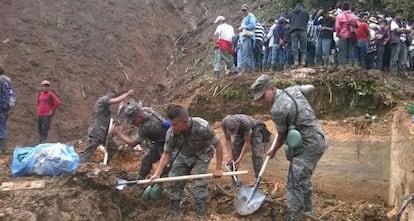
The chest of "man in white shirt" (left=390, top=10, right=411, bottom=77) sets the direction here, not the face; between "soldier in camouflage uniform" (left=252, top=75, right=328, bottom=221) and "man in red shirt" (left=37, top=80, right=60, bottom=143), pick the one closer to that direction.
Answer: the soldier in camouflage uniform

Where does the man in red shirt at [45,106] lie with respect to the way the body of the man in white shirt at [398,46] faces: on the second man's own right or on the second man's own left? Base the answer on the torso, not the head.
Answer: on the second man's own right

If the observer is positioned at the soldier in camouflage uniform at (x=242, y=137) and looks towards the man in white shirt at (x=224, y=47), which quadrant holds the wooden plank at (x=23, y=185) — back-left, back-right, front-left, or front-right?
back-left

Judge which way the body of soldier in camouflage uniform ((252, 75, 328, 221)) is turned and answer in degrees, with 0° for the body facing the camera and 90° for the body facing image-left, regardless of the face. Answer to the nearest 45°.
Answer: approximately 90°

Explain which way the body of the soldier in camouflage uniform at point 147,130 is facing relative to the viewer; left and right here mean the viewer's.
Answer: facing to the left of the viewer

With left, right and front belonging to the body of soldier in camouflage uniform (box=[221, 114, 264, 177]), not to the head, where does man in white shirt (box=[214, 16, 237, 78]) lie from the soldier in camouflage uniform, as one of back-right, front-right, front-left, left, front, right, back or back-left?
back-right

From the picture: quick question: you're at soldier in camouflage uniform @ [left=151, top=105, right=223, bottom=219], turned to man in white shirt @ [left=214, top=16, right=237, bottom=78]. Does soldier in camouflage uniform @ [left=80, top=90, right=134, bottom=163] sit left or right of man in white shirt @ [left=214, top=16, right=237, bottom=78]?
left

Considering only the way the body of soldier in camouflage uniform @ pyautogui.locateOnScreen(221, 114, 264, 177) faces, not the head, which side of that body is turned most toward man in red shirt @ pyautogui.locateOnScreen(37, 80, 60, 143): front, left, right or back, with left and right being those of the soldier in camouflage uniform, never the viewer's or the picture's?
right

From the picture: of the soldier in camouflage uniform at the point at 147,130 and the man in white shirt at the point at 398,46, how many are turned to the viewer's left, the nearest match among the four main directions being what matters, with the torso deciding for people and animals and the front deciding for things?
1

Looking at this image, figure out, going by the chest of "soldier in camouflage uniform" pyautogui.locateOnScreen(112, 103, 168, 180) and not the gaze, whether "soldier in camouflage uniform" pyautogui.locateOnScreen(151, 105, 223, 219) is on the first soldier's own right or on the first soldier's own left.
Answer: on the first soldier's own left

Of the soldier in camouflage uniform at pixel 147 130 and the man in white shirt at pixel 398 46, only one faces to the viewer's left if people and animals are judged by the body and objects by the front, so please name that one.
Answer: the soldier in camouflage uniform

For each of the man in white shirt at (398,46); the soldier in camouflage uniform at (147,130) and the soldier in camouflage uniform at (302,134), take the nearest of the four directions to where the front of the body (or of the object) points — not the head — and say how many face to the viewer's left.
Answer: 2

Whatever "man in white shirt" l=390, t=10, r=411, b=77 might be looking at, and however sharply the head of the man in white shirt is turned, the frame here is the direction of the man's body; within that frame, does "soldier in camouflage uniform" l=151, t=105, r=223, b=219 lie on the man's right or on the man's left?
on the man's right
